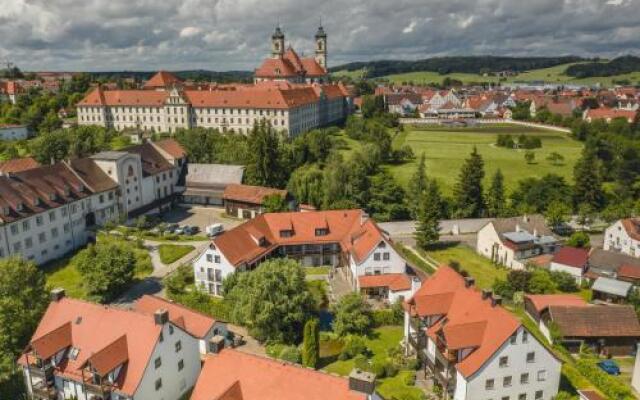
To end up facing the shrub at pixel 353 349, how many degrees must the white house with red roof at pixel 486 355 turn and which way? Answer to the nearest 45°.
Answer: approximately 90° to its right

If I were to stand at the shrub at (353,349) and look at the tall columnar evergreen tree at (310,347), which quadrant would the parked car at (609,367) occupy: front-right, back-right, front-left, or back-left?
back-left

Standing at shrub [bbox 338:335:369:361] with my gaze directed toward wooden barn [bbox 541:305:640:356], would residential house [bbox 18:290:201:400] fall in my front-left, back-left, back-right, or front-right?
back-right

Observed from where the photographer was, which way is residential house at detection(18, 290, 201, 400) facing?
facing the viewer and to the left of the viewer

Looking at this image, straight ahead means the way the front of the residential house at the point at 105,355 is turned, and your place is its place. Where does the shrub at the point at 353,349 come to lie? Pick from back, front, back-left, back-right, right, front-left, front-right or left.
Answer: back-left

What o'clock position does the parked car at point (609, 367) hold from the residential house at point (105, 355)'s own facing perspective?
The parked car is roughly at 8 o'clock from the residential house.

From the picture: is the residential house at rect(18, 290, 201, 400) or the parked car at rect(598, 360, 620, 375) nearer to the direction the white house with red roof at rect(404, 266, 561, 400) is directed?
the residential house

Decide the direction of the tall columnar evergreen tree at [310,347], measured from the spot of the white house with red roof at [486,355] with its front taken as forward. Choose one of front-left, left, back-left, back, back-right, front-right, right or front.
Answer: front-right

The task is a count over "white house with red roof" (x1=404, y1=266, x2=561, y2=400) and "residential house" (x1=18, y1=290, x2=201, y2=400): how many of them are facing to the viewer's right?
0
